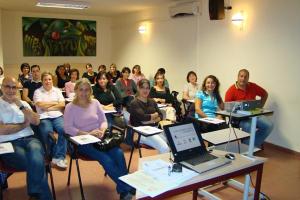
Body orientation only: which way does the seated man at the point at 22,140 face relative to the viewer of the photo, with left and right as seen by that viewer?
facing the viewer and to the right of the viewer

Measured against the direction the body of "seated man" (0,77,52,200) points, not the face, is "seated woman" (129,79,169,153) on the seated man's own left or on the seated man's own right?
on the seated man's own left

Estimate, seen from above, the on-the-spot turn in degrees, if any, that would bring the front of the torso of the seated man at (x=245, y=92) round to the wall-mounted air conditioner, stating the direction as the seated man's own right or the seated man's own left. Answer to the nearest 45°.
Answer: approximately 135° to the seated man's own right

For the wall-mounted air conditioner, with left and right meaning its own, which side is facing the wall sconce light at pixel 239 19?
left

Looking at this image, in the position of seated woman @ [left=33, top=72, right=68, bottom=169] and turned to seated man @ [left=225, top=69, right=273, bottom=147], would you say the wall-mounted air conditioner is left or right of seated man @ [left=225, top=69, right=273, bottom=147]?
left

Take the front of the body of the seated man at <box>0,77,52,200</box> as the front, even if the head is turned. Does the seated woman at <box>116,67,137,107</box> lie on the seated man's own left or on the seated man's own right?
on the seated man's own left

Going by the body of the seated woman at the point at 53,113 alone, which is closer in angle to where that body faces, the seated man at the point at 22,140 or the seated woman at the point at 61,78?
the seated man

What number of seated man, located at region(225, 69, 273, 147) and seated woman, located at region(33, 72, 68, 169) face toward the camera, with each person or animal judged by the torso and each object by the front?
2

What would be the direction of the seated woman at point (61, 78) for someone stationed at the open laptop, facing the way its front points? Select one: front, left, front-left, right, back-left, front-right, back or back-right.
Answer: back

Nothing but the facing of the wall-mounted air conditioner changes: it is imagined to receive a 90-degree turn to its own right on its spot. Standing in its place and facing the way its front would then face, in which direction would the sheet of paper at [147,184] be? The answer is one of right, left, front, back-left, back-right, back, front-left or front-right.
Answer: back-left

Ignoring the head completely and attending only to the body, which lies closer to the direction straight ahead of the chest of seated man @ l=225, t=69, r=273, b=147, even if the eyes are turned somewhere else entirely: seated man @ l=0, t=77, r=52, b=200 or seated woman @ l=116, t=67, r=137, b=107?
the seated man

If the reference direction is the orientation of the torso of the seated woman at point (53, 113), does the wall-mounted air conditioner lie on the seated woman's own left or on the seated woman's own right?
on the seated woman's own left

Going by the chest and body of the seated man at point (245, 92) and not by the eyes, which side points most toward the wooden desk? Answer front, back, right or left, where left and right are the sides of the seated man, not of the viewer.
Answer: front
